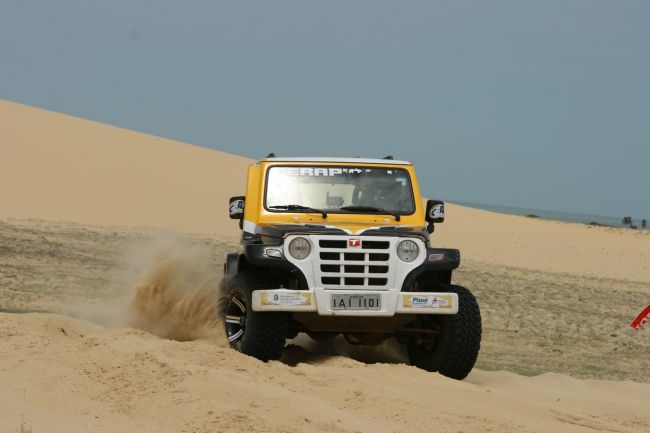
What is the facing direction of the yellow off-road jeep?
toward the camera
